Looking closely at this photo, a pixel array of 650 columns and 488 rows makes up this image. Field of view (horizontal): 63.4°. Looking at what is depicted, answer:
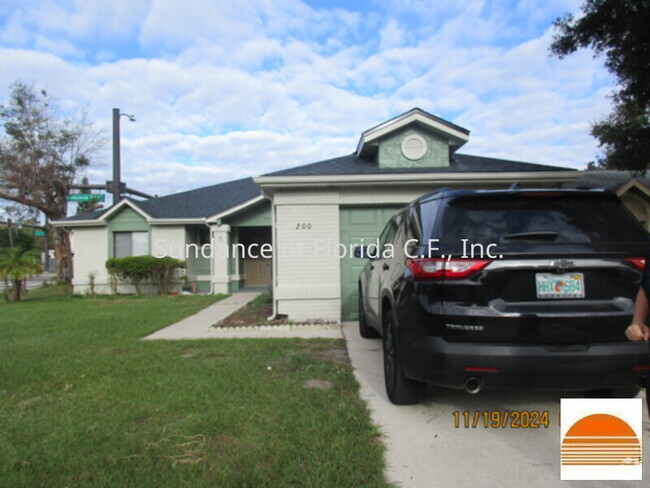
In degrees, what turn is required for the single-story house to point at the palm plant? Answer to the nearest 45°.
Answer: approximately 135° to its right

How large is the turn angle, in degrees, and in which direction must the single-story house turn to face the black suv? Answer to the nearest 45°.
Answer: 0° — it already faces it

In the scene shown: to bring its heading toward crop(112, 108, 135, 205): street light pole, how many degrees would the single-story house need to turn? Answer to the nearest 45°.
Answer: approximately 135° to its right

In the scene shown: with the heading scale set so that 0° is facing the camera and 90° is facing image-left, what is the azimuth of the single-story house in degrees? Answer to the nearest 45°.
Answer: approximately 0°

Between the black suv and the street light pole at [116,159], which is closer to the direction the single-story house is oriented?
the black suv
